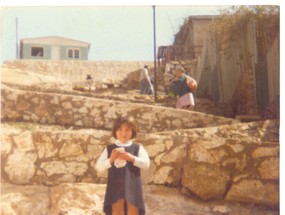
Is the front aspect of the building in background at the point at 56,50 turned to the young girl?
yes

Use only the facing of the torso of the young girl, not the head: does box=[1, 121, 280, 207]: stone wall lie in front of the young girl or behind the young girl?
behind

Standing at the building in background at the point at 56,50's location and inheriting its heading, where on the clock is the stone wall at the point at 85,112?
The stone wall is roughly at 12 o'clock from the building in background.

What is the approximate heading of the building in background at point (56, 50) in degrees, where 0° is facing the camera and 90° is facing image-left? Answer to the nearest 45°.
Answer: approximately 0°

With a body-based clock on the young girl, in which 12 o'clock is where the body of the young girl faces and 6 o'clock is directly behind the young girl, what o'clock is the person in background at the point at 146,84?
The person in background is roughly at 6 o'clock from the young girl.

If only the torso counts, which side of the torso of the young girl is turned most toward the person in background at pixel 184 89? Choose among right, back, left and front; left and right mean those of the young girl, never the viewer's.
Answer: back

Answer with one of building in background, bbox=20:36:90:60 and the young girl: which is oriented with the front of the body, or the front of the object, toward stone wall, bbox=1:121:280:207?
the building in background

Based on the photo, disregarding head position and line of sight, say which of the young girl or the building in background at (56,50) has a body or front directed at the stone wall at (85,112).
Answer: the building in background

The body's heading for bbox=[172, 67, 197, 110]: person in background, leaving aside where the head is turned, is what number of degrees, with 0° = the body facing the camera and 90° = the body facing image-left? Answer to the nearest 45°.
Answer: approximately 45°

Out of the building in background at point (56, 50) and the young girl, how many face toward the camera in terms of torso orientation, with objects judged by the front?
2
